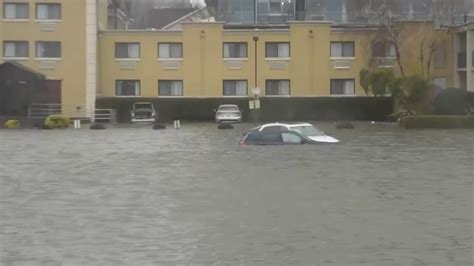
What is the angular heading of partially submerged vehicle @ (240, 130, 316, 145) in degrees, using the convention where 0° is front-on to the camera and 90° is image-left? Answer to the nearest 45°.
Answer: approximately 270°
